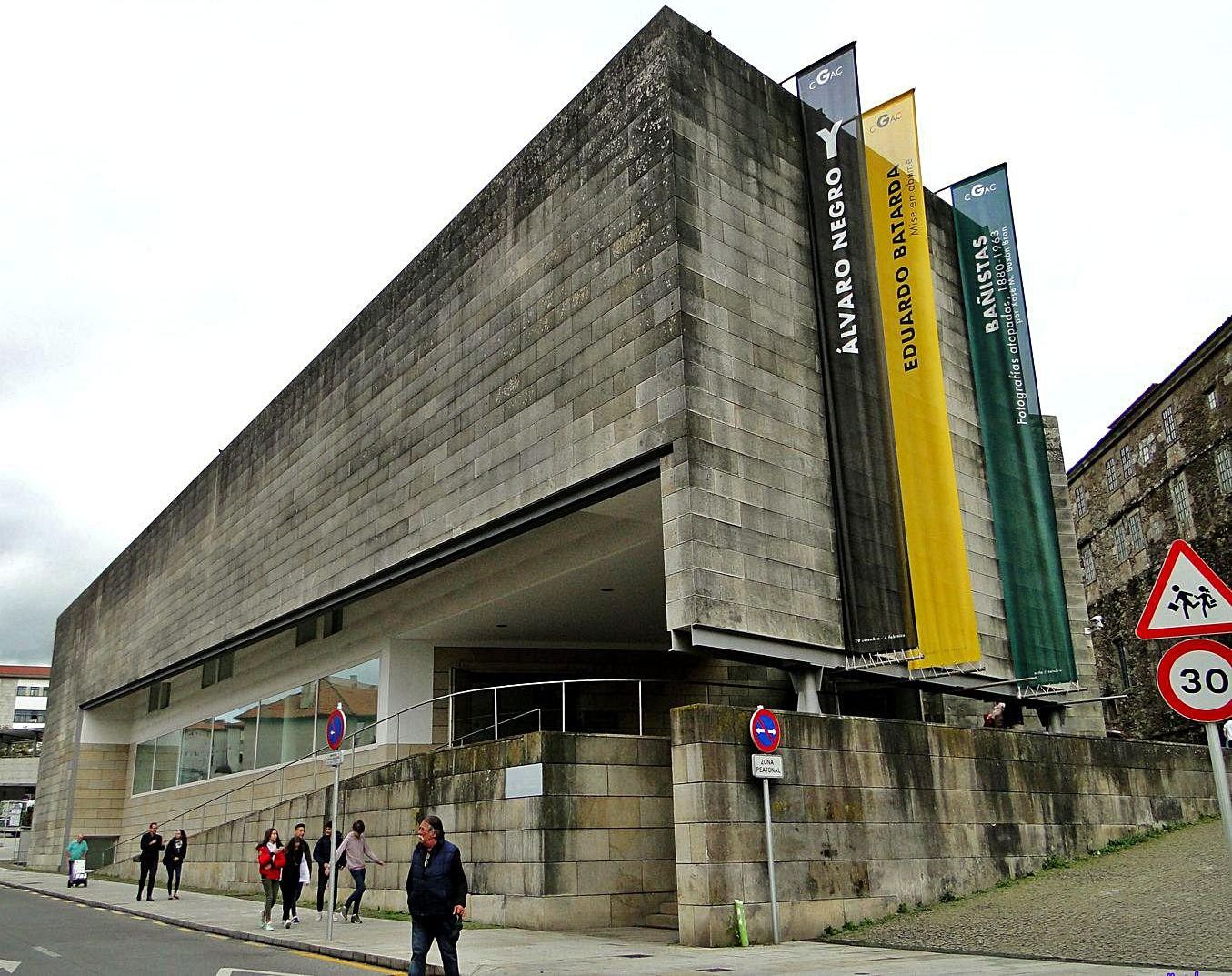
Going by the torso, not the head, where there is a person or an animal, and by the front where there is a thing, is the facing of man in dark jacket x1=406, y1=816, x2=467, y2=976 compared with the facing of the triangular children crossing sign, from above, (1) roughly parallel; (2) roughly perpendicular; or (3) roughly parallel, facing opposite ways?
roughly parallel

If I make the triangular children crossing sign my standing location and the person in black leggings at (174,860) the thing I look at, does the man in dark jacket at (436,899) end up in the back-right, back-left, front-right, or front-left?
front-left

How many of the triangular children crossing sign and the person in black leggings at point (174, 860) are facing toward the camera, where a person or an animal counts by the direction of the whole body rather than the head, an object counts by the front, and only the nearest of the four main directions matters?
2

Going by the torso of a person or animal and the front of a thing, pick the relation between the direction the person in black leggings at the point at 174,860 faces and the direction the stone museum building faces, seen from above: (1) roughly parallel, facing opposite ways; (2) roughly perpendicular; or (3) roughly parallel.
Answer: roughly perpendicular

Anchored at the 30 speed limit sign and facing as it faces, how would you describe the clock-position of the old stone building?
The old stone building is roughly at 6 o'clock from the 30 speed limit sign.

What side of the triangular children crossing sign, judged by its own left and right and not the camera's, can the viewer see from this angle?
front

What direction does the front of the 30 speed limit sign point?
toward the camera

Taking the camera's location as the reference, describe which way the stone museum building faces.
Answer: facing the viewer and to the left of the viewer

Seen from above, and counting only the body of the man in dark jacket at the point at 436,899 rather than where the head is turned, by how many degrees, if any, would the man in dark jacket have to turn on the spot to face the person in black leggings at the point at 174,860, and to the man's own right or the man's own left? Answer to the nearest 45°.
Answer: approximately 135° to the man's own right

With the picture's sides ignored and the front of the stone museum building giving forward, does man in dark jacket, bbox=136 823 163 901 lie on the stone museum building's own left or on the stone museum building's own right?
on the stone museum building's own right

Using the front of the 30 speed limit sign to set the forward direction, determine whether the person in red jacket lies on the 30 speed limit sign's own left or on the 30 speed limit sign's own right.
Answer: on the 30 speed limit sign's own right

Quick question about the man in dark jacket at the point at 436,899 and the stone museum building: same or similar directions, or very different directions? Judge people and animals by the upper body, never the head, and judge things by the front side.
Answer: same or similar directions

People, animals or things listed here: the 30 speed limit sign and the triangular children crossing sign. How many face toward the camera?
2

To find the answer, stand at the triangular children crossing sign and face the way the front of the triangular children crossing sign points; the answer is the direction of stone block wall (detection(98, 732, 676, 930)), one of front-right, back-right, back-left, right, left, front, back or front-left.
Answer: back-right
